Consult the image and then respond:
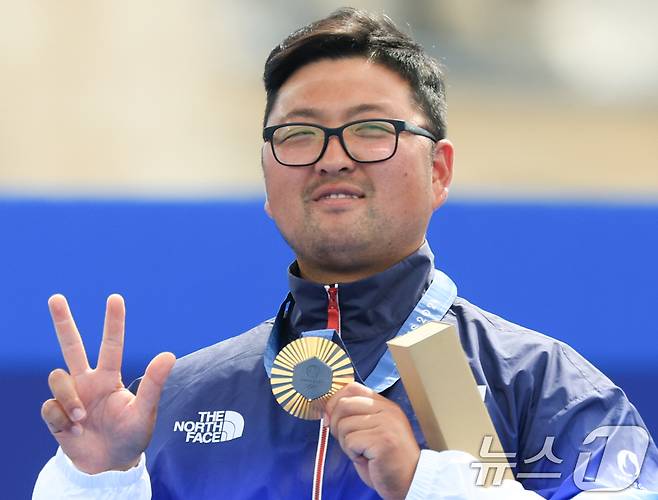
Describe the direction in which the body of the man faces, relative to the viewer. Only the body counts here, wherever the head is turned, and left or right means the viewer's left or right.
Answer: facing the viewer and to the left of the viewer
